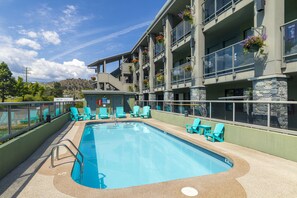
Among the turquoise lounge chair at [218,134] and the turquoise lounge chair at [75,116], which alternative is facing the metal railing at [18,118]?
the turquoise lounge chair at [218,134]

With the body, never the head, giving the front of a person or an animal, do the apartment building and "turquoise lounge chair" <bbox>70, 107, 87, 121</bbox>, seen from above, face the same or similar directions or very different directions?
very different directions

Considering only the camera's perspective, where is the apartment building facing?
facing the viewer and to the left of the viewer

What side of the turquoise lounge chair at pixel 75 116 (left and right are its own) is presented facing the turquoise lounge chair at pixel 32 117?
right

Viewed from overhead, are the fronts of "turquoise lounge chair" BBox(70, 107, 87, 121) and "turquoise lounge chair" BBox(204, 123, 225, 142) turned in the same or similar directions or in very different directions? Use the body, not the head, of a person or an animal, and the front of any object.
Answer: very different directions

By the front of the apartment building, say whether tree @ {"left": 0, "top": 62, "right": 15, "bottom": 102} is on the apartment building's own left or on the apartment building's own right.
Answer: on the apartment building's own right

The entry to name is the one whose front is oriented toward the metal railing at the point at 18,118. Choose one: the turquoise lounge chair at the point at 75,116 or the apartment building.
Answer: the apartment building
